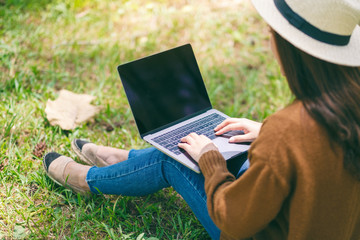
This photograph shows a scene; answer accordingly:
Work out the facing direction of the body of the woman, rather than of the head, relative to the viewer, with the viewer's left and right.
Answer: facing away from the viewer and to the left of the viewer

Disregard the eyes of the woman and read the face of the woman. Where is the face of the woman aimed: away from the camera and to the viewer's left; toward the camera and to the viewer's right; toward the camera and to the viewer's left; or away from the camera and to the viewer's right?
away from the camera and to the viewer's left

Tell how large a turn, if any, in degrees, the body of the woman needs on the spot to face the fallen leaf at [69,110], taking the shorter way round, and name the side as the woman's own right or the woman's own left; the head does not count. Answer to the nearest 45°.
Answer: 0° — they already face it
